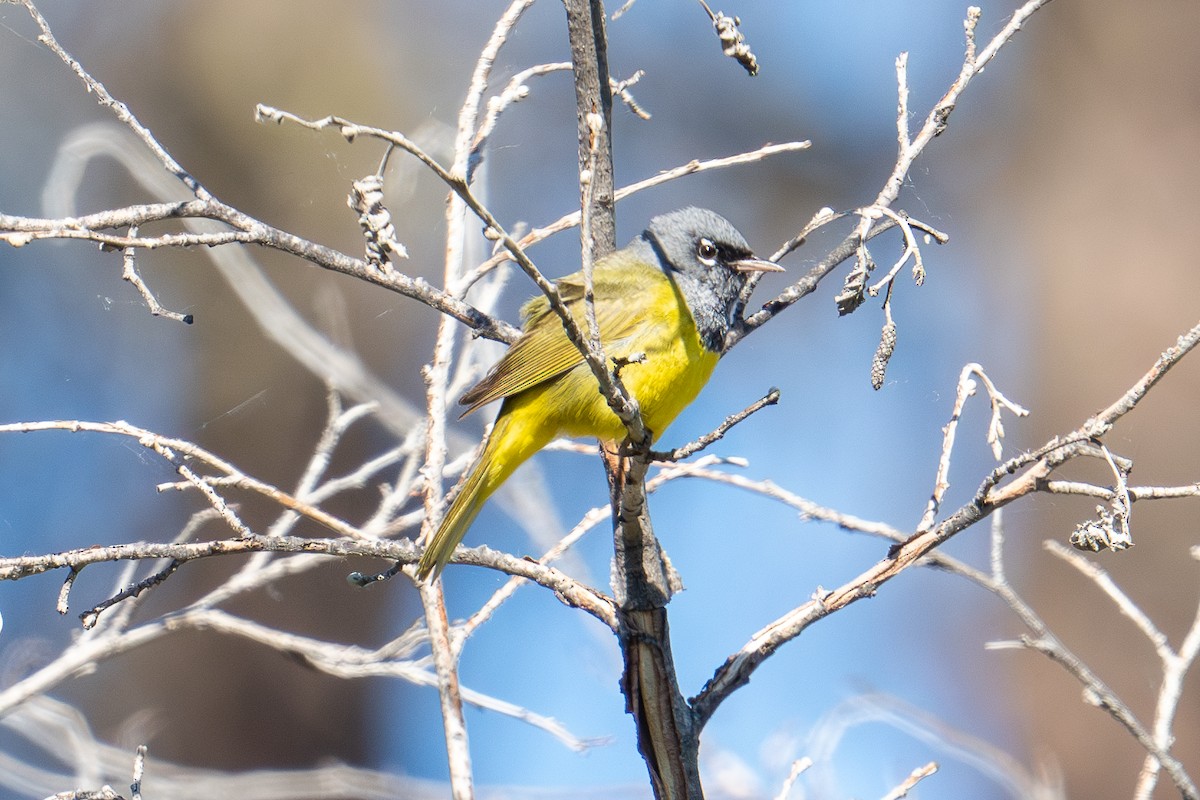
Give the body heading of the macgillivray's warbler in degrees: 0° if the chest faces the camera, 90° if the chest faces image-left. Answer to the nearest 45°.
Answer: approximately 270°
